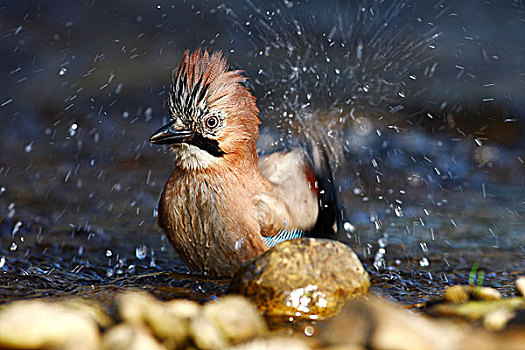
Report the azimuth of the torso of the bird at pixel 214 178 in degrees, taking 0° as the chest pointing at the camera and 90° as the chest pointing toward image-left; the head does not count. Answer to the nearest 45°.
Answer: approximately 45°

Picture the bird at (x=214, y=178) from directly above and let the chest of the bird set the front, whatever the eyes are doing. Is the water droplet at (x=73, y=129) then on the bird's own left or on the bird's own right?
on the bird's own right

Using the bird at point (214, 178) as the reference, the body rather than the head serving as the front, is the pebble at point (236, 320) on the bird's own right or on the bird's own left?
on the bird's own left

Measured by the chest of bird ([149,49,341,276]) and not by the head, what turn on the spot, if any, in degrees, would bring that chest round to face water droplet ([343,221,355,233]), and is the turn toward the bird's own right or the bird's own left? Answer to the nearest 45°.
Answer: approximately 180°

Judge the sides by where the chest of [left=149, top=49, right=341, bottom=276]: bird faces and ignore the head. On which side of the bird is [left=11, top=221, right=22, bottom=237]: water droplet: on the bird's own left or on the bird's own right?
on the bird's own right

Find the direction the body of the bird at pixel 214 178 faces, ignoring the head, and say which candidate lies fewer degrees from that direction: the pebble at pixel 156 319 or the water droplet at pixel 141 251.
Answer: the pebble

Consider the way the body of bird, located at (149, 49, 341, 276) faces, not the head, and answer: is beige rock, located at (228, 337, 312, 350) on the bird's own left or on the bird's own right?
on the bird's own left

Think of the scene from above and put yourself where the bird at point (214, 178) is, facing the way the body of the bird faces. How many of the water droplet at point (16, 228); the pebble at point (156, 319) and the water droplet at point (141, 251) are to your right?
2

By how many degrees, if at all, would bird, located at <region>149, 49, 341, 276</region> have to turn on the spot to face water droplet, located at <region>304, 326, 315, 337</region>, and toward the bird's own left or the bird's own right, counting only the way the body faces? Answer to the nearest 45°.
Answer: approximately 45° to the bird's own left

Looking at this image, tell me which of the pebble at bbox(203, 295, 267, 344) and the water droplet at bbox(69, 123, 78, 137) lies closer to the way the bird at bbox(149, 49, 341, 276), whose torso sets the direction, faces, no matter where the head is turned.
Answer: the pebble

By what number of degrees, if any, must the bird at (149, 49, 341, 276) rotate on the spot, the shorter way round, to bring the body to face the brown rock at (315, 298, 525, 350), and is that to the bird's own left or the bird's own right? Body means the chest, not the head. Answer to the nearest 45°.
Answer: approximately 45° to the bird's own left
